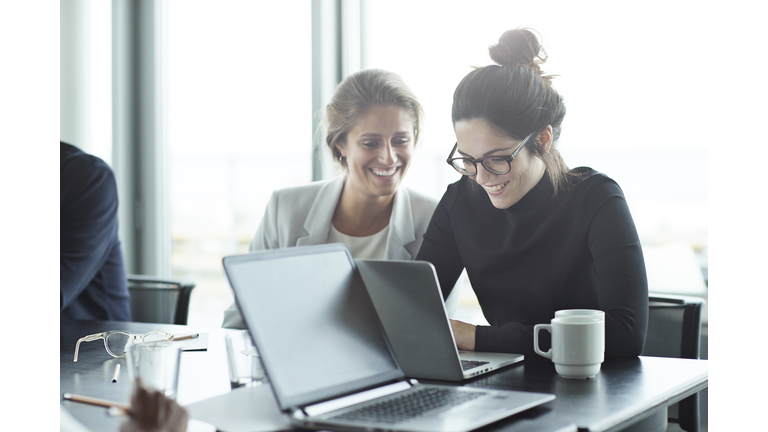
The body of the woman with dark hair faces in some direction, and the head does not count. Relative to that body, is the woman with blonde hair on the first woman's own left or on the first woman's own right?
on the first woman's own right

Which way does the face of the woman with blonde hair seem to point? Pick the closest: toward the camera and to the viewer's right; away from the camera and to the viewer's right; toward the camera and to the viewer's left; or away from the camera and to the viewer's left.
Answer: toward the camera and to the viewer's right

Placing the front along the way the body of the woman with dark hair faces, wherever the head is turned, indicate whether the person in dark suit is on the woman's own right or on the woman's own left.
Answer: on the woman's own right

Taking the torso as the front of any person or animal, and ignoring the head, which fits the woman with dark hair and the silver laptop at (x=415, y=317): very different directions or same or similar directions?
very different directions

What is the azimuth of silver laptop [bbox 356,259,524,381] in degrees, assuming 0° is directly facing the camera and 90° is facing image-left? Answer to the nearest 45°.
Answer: approximately 225°

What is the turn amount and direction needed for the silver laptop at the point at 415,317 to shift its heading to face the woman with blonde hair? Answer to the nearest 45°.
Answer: approximately 45° to its left
